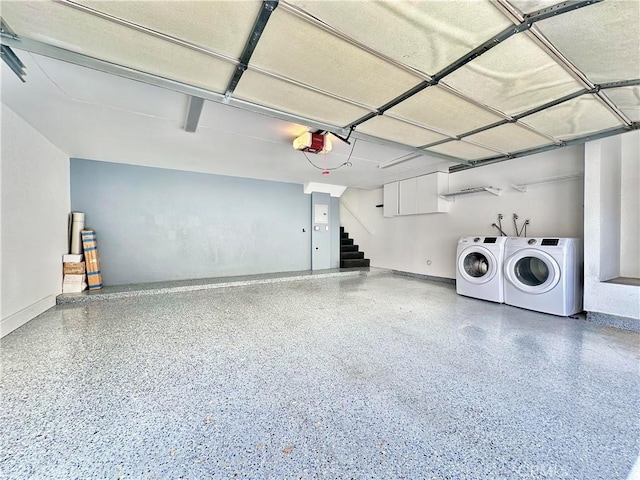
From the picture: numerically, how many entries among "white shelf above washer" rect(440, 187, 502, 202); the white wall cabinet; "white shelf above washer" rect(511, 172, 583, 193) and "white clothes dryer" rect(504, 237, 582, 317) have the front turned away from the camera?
0

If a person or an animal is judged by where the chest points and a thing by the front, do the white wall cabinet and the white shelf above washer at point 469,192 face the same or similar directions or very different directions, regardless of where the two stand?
same or similar directions

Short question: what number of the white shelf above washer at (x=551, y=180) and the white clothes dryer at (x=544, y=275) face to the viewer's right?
0

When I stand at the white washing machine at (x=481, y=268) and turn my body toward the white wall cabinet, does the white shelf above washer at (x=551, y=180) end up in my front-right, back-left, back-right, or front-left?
back-right

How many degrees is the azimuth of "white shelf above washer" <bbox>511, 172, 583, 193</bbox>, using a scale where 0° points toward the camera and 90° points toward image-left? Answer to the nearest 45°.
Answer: approximately 45°

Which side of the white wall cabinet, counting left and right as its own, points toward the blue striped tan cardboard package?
front

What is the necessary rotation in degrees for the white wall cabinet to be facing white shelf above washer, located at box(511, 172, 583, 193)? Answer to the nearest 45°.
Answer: approximately 90° to its left

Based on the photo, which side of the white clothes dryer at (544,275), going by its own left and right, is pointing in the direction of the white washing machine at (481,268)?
right

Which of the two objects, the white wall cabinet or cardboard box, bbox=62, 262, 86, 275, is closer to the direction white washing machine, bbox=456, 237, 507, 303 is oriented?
the cardboard box

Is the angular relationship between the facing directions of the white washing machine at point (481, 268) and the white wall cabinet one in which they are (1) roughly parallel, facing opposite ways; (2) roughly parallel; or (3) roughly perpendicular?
roughly parallel

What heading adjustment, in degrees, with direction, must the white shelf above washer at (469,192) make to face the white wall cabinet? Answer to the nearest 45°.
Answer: approximately 90° to its right

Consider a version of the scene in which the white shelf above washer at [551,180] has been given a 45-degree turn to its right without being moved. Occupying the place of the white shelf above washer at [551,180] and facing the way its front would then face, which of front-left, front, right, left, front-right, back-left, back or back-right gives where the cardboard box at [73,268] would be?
front-left

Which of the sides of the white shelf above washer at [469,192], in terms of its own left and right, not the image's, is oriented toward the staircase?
right

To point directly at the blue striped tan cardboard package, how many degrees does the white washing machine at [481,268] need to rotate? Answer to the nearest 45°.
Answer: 0° — it already faces it

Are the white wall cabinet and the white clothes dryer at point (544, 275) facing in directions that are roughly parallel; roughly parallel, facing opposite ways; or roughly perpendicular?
roughly parallel

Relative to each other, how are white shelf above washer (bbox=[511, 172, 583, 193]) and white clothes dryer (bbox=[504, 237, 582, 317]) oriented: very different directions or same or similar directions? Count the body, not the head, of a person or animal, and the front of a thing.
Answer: same or similar directions

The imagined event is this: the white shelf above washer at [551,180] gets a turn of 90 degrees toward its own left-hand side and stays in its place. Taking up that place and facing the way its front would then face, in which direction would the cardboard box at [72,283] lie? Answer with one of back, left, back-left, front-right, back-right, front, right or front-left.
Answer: right

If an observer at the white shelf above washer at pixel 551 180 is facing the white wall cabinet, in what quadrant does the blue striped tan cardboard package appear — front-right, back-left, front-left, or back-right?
front-left

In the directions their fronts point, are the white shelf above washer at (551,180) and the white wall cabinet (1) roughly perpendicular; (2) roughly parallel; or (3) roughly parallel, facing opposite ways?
roughly parallel
